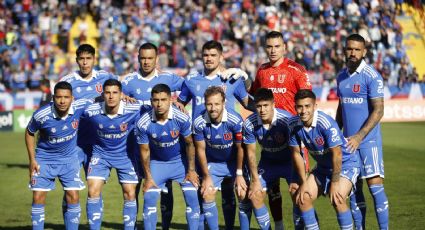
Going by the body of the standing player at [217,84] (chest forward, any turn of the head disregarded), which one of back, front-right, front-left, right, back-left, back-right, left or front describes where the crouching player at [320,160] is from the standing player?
front-left

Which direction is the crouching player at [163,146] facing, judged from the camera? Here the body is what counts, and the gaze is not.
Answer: toward the camera

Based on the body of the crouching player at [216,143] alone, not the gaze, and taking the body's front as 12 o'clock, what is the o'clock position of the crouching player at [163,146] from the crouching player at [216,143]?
the crouching player at [163,146] is roughly at 3 o'clock from the crouching player at [216,143].

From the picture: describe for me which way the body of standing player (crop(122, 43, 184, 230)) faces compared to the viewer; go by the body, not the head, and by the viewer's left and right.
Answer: facing the viewer

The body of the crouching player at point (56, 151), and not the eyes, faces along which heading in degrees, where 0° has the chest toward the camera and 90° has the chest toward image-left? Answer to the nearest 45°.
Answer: approximately 0°

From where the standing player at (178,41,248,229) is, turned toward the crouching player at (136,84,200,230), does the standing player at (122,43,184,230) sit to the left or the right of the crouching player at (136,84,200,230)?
right

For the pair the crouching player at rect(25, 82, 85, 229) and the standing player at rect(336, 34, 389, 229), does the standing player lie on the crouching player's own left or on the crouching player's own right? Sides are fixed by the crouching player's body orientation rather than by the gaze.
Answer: on the crouching player's own left

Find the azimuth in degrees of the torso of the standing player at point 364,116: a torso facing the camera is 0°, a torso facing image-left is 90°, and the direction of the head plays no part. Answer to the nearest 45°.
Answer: approximately 45°

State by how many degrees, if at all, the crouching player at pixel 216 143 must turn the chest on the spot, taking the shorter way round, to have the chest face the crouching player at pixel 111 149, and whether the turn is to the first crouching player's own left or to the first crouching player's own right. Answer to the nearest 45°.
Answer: approximately 90° to the first crouching player's own right

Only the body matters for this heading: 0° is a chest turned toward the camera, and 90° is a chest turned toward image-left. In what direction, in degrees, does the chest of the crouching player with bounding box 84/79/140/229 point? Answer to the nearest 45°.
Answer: approximately 0°

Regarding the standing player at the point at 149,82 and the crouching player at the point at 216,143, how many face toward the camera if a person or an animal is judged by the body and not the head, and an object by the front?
2
